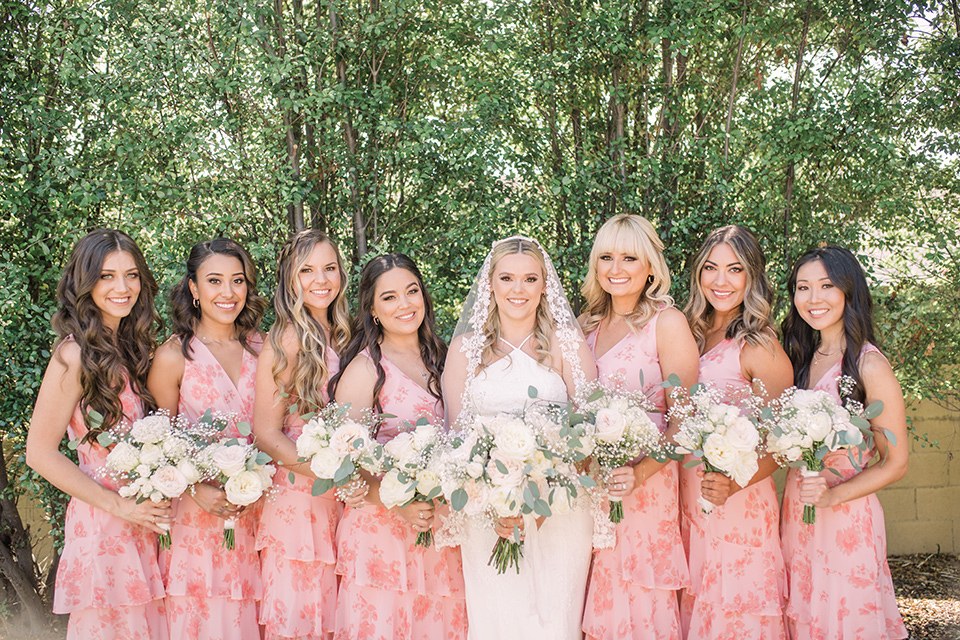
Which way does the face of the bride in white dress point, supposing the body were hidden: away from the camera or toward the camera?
toward the camera

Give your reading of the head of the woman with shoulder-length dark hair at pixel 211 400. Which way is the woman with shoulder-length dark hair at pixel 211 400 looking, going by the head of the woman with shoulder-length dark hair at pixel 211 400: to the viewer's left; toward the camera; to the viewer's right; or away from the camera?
toward the camera

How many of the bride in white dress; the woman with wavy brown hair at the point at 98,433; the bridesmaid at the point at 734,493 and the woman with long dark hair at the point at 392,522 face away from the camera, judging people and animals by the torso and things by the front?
0

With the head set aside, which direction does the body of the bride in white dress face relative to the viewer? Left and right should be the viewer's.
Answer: facing the viewer

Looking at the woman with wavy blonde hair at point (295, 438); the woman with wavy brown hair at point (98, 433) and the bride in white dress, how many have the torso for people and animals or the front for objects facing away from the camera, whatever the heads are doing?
0

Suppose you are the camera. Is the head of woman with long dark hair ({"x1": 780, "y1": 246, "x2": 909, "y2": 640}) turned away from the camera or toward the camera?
toward the camera

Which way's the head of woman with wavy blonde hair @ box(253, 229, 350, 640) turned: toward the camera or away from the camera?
toward the camera

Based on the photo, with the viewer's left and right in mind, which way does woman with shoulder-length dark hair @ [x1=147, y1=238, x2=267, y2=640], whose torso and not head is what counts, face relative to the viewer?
facing the viewer and to the right of the viewer

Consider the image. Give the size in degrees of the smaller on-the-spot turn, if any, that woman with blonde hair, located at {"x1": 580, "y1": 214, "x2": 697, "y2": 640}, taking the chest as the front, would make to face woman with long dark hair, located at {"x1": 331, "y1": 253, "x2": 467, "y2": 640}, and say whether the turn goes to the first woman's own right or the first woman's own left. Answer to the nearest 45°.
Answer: approximately 45° to the first woman's own right

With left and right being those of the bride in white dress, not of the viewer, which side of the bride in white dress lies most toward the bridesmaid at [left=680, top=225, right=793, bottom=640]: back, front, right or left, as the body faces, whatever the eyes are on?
left

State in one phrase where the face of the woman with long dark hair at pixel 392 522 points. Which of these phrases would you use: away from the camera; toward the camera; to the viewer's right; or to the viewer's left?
toward the camera

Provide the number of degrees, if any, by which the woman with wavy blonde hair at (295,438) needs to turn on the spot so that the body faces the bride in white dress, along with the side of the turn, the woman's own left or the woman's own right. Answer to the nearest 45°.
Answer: approximately 45° to the woman's own left

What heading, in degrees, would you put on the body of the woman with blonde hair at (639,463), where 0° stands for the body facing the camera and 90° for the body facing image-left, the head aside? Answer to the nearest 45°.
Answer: approximately 45°
